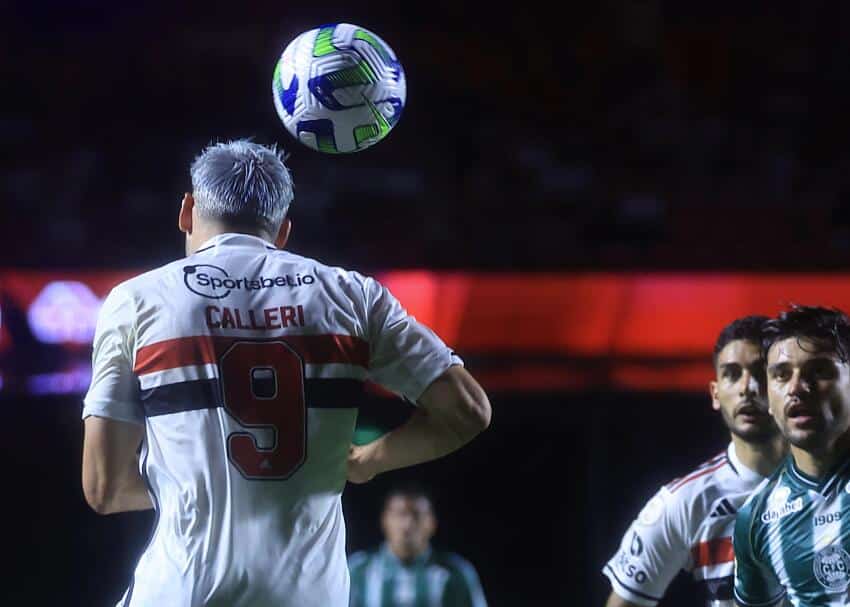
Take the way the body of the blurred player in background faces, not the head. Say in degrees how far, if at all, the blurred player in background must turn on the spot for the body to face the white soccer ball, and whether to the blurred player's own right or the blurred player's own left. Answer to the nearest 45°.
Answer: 0° — they already face it

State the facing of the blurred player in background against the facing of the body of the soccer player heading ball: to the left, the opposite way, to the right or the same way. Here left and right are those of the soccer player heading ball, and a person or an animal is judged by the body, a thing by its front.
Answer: the opposite way

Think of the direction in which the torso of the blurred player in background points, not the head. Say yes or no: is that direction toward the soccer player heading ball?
yes

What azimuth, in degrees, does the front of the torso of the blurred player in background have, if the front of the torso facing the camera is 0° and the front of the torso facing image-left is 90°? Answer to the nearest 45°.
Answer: approximately 0°

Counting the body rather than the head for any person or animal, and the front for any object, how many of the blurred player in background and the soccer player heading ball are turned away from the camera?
1

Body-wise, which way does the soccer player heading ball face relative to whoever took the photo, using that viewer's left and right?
facing away from the viewer

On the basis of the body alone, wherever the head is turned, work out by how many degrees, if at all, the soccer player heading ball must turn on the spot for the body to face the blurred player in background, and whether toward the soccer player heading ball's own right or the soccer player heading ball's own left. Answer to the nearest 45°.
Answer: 0° — they already face them
